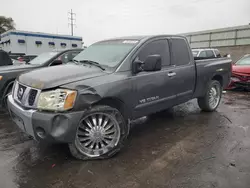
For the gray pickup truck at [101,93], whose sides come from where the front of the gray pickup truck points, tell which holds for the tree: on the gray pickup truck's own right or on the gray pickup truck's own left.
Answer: on the gray pickup truck's own right

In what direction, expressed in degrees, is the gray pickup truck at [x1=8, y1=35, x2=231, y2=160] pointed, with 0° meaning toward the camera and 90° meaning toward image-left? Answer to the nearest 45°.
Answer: approximately 45°

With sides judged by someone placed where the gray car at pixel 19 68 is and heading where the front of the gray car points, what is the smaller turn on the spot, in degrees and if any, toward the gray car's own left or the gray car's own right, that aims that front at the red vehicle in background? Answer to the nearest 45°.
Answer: approximately 135° to the gray car's own left

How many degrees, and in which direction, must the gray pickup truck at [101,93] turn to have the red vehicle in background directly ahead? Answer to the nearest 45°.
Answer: approximately 180°
